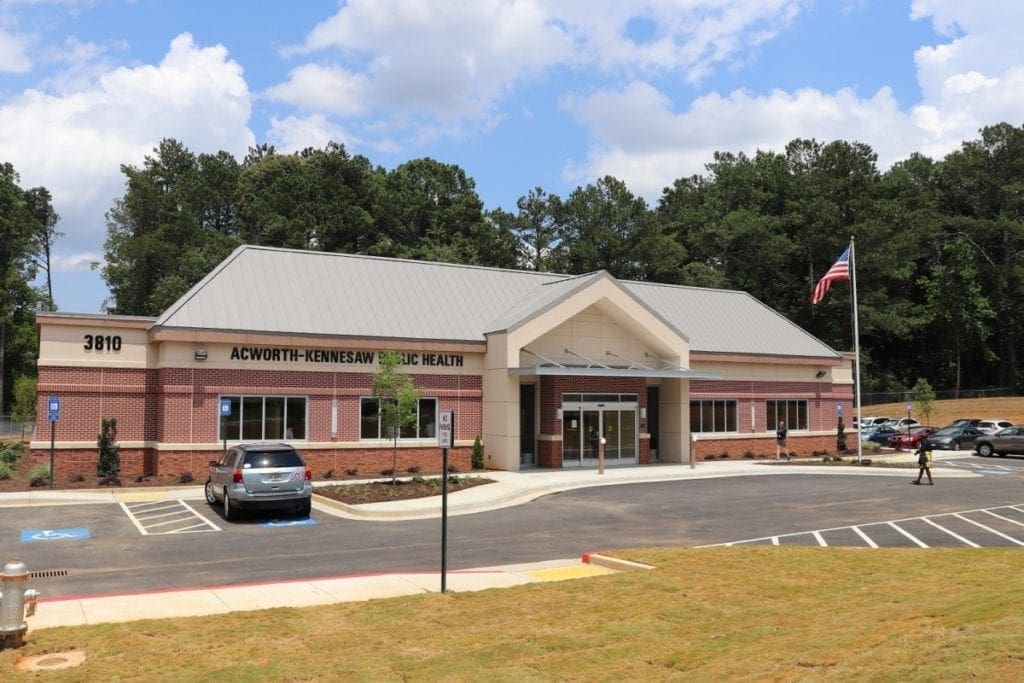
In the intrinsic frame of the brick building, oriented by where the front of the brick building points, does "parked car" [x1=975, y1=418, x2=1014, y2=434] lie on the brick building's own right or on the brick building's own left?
on the brick building's own left

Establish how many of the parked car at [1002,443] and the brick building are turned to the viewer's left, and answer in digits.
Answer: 1

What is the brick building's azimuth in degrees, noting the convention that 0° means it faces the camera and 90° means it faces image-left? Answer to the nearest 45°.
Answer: approximately 315°

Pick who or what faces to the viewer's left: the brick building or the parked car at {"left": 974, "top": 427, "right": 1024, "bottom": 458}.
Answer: the parked car

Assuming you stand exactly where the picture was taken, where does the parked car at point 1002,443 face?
facing to the left of the viewer

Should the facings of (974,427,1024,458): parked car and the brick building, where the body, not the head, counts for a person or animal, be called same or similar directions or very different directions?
very different directions

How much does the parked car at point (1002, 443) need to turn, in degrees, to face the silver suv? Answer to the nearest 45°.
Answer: approximately 45° to its left

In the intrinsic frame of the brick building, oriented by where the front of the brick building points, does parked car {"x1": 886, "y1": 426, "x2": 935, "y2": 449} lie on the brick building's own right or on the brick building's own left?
on the brick building's own left

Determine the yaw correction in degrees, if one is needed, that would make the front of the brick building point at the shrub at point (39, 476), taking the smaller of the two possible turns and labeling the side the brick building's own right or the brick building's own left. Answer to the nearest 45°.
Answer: approximately 90° to the brick building's own right
